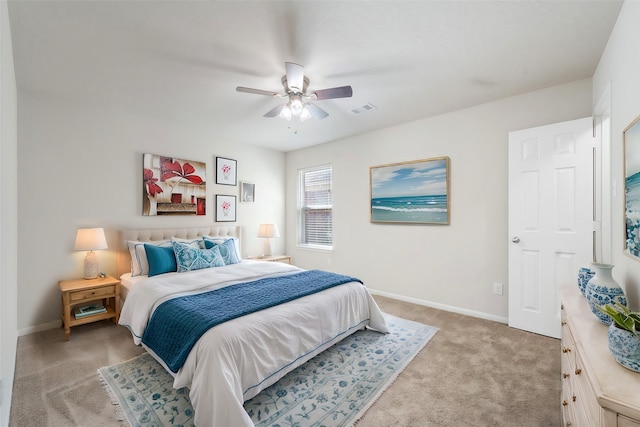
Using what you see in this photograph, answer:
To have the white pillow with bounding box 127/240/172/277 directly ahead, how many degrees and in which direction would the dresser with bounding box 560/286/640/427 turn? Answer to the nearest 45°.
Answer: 0° — it already faces it

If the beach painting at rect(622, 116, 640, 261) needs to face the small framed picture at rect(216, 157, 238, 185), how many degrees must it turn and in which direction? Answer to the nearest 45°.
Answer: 0° — it already faces it

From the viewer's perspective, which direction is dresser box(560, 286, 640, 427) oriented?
to the viewer's left

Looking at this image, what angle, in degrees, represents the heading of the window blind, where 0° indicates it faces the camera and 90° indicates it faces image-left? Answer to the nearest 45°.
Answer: approximately 45°

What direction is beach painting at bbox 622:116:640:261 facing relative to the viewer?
to the viewer's left

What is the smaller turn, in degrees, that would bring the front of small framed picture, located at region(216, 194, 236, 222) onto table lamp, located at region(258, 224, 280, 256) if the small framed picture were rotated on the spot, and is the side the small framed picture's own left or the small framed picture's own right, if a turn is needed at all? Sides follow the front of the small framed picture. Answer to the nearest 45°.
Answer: approximately 45° to the small framed picture's own left

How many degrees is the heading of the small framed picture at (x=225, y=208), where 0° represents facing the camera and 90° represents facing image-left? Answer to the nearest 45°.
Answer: approximately 315°

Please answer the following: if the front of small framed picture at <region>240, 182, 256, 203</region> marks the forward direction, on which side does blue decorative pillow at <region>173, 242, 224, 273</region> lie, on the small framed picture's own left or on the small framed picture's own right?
on the small framed picture's own right

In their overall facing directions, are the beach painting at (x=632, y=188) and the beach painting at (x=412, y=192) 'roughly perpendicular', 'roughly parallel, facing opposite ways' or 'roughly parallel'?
roughly perpendicular
